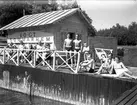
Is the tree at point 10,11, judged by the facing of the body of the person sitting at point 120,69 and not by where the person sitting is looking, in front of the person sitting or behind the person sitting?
behind

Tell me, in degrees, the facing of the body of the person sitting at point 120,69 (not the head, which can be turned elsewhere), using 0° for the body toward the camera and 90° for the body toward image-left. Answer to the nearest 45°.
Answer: approximately 315°

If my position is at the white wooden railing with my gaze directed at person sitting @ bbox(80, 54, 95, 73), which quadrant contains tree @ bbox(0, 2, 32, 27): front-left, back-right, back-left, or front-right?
back-left

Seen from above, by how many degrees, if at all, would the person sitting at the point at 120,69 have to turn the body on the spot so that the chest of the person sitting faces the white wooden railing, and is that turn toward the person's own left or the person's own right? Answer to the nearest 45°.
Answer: approximately 180°

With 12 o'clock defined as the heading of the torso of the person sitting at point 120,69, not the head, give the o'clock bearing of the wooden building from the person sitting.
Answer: The wooden building is roughly at 6 o'clock from the person sitting.
